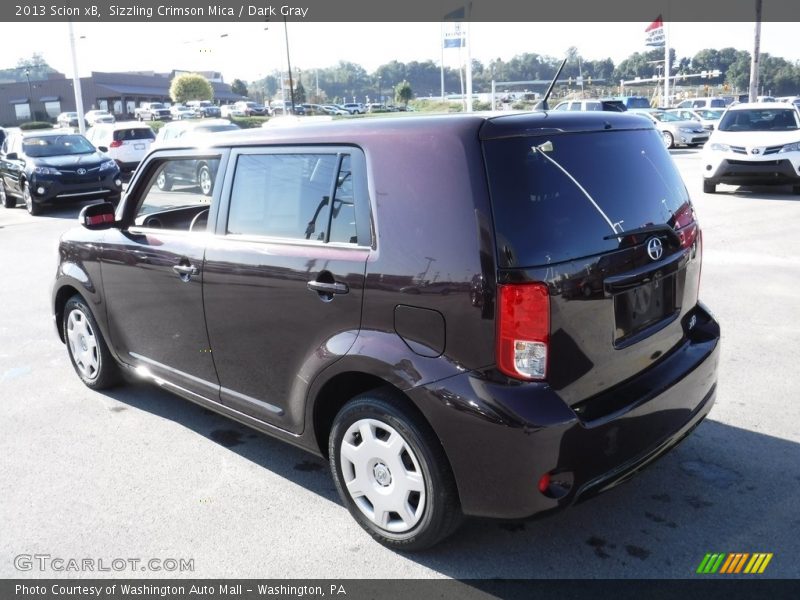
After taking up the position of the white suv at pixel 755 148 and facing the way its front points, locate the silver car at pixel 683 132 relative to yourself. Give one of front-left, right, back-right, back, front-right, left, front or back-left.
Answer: back

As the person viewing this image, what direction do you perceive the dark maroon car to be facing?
facing away from the viewer and to the left of the viewer

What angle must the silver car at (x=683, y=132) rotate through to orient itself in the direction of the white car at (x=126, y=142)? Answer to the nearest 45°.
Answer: approximately 90° to its right

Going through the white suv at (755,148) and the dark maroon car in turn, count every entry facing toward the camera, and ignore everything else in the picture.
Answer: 1

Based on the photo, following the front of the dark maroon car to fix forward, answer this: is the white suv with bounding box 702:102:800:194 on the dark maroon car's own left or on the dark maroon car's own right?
on the dark maroon car's own right

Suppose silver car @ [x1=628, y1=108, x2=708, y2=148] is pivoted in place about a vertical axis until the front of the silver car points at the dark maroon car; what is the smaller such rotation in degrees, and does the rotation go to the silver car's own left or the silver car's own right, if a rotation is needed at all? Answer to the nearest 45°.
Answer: approximately 45° to the silver car's own right

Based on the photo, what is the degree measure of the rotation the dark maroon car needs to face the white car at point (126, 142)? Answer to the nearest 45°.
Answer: approximately 45° to its right

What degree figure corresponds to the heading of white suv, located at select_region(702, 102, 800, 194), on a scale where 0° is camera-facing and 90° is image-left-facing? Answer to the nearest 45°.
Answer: approximately 0°

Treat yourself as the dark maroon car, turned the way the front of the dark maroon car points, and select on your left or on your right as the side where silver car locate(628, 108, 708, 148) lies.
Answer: on your right
